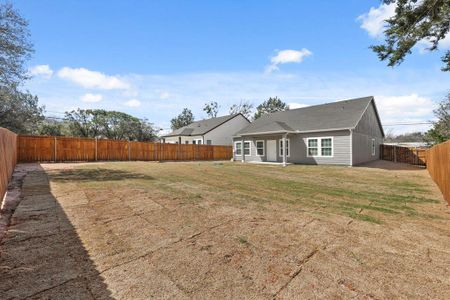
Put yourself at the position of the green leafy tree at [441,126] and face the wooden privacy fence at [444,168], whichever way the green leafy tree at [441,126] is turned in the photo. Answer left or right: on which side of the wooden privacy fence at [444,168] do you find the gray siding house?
right

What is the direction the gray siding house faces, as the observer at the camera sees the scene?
facing the viewer and to the left of the viewer

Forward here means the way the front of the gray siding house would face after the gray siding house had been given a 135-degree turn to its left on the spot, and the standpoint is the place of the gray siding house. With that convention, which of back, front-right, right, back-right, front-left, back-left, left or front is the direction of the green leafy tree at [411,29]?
right

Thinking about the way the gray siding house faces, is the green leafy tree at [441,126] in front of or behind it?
behind

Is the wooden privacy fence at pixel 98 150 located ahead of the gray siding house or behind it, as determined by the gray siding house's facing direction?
ahead

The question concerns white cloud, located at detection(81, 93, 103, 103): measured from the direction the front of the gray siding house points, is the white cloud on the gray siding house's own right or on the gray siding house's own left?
on the gray siding house's own right

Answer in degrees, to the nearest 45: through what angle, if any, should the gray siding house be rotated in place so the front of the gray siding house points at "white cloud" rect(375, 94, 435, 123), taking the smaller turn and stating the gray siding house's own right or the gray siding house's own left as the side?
approximately 180°
